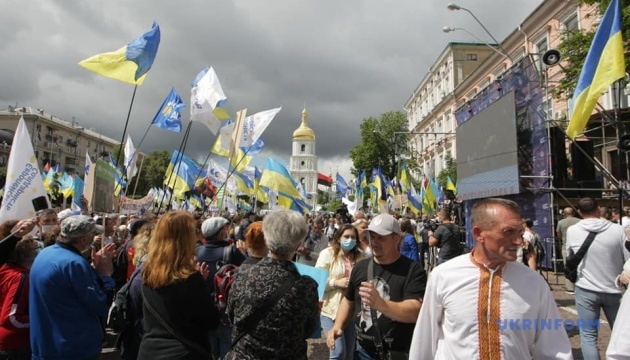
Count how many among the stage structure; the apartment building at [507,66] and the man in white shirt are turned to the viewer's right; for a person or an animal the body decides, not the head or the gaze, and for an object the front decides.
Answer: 0

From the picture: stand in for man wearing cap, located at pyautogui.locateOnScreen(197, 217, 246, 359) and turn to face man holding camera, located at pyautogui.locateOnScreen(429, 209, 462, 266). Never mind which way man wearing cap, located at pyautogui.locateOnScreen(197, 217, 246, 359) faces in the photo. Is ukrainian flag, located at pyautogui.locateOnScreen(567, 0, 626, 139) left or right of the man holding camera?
right

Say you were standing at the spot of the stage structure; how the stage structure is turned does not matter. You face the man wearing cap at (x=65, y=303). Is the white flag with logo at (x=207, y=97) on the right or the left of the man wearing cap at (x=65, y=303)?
right

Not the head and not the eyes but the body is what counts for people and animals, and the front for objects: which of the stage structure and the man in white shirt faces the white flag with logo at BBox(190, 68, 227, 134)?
the stage structure

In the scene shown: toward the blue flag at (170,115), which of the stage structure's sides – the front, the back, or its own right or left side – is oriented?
front

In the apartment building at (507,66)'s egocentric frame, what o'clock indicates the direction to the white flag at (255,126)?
The white flag is roughly at 11 o'clock from the apartment building.

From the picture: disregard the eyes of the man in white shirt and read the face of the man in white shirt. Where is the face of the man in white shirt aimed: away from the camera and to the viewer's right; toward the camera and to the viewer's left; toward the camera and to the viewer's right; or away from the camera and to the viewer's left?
toward the camera and to the viewer's right

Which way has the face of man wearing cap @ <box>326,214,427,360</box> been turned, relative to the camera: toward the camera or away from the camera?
toward the camera

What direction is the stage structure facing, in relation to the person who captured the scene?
facing the viewer and to the left of the viewer

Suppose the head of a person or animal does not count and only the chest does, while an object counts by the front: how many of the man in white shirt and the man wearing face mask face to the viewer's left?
0

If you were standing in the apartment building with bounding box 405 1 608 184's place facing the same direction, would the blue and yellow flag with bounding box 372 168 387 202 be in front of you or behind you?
in front

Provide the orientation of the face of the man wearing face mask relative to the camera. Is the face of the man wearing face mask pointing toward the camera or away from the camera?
toward the camera

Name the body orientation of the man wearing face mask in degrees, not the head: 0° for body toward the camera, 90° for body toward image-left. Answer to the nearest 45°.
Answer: approximately 315°
